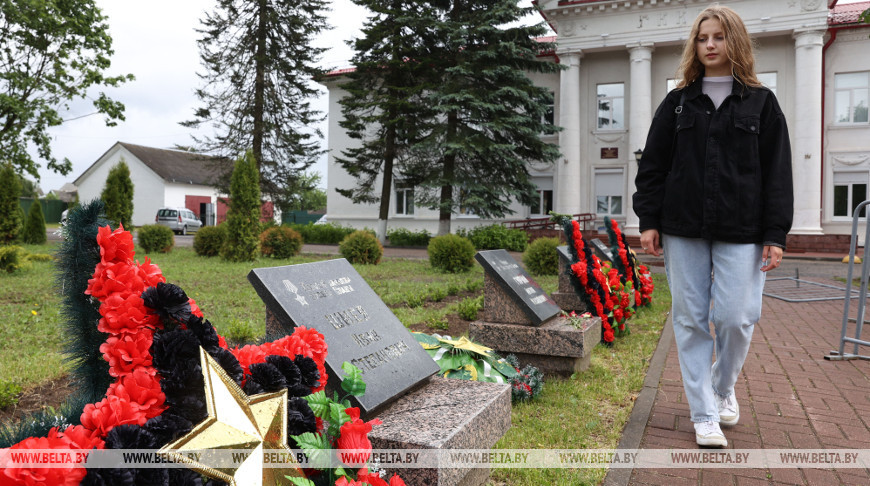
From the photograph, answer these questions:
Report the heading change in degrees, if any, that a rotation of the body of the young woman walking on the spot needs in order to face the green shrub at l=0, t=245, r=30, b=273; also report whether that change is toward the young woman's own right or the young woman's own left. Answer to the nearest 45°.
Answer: approximately 90° to the young woman's own right

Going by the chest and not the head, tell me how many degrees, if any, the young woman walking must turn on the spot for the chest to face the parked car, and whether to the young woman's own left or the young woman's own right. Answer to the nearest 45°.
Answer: approximately 135° to the young woman's own right

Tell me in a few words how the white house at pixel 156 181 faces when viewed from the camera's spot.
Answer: facing the viewer and to the right of the viewer

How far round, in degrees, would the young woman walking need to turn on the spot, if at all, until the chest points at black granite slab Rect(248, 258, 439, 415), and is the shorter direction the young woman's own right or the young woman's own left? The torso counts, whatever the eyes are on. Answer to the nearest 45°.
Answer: approximately 45° to the young woman's own right

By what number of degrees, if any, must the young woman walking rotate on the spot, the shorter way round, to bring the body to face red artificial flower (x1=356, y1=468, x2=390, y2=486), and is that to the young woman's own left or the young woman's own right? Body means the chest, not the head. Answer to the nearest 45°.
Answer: approximately 45° to the young woman's own right

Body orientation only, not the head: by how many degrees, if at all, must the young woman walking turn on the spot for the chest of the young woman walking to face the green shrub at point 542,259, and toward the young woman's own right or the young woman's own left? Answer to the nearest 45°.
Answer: approximately 180°

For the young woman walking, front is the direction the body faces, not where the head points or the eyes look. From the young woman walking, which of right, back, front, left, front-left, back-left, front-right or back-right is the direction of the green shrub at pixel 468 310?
back-right

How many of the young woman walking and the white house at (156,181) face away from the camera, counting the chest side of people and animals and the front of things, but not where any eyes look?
0

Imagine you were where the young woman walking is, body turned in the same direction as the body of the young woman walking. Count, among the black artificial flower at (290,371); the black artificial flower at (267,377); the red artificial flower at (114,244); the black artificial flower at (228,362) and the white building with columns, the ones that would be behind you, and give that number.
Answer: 1

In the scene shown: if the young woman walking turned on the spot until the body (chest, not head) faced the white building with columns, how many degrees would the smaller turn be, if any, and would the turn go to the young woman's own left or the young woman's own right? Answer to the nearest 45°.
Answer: approximately 180°

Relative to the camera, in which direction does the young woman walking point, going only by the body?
toward the camera

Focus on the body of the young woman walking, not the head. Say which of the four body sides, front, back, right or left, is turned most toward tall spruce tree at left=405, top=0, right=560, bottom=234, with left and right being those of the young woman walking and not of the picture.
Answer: back
